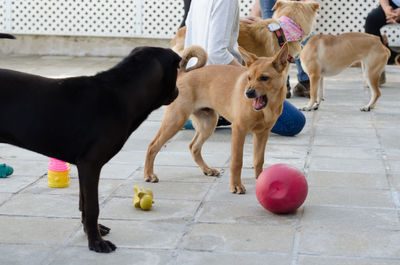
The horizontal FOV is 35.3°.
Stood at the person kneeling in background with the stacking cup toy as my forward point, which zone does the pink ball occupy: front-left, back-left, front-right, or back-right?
front-left

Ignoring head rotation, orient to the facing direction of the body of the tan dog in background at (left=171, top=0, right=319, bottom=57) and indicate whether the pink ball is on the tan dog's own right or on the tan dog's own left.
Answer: on the tan dog's own right

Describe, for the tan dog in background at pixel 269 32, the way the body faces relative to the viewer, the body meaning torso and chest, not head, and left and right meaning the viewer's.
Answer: facing to the right of the viewer

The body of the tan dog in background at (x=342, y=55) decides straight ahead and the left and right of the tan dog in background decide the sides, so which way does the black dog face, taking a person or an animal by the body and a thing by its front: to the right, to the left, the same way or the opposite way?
the opposite way

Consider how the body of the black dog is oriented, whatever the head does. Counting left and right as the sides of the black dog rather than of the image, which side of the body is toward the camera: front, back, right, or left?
right

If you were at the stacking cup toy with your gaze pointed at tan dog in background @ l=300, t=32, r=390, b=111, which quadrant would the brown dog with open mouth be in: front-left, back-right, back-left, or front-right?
front-right

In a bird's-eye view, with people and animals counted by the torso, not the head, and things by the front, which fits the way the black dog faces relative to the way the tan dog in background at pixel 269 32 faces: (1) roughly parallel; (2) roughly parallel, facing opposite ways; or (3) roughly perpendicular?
roughly parallel

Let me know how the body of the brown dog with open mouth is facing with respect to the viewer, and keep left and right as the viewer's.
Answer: facing the viewer and to the right of the viewer

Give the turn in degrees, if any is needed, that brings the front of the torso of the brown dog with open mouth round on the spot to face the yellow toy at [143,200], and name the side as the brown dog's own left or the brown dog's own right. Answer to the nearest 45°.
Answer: approximately 90° to the brown dog's own right

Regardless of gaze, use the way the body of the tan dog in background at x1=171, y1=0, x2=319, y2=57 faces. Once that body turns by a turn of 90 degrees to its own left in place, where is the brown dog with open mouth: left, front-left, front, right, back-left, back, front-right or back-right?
back

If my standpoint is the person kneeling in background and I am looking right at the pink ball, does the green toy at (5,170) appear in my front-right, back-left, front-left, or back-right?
front-right

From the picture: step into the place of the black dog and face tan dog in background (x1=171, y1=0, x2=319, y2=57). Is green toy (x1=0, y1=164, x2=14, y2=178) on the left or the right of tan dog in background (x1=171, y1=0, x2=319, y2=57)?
left

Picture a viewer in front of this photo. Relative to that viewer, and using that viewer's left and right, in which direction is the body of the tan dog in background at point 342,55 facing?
facing to the left of the viewer
